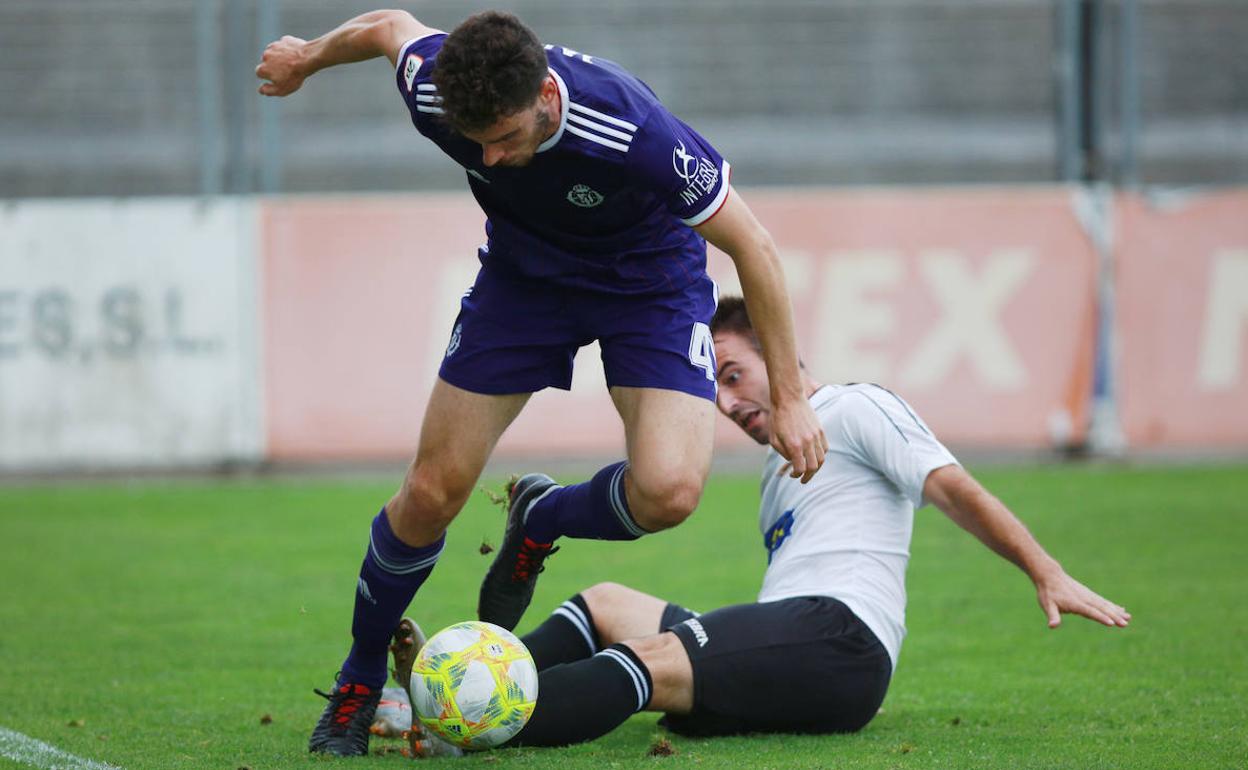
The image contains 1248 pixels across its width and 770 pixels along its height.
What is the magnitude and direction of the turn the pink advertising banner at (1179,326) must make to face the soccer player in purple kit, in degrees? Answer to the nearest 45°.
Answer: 0° — it already faces them

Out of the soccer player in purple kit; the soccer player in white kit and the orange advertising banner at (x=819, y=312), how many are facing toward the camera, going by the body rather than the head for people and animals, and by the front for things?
2

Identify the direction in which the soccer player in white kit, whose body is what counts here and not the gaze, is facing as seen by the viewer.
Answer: to the viewer's left

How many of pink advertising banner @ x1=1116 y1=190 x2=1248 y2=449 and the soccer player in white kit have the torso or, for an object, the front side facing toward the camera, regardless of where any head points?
1

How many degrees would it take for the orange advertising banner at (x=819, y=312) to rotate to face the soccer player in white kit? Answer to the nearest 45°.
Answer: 0° — it already faces them

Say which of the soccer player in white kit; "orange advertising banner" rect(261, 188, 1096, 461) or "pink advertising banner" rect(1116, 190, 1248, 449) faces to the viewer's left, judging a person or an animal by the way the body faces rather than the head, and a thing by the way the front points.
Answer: the soccer player in white kit
